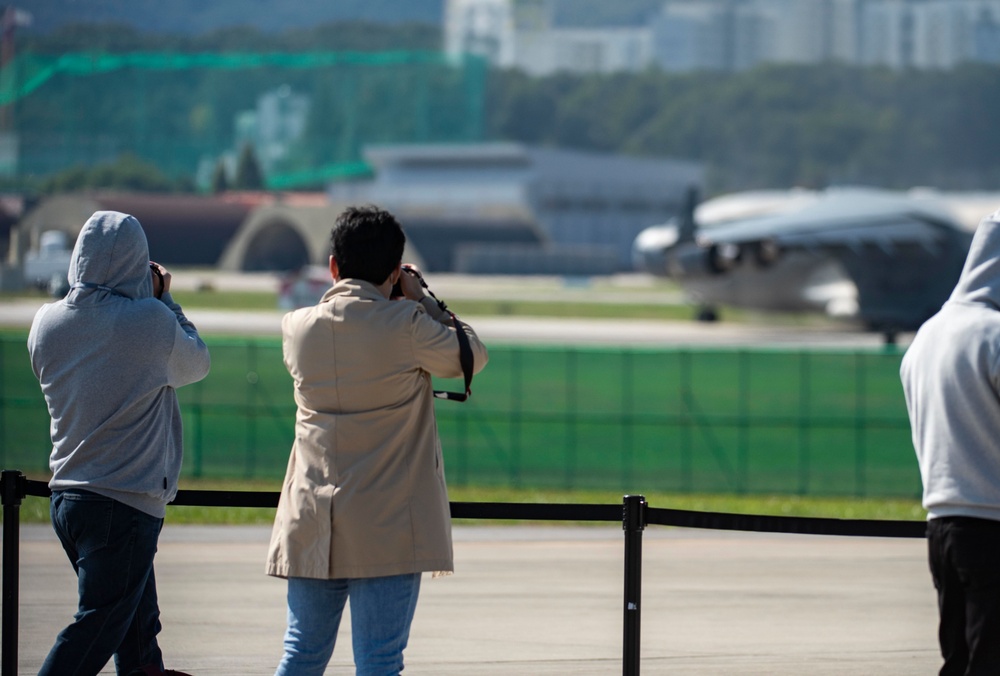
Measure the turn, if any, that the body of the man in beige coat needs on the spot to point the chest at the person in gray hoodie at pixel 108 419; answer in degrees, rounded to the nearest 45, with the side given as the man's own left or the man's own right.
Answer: approximately 90° to the man's own left

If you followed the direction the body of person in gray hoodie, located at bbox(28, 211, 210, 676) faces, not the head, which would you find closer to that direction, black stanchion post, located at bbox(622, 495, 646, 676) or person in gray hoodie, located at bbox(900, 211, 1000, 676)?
the black stanchion post

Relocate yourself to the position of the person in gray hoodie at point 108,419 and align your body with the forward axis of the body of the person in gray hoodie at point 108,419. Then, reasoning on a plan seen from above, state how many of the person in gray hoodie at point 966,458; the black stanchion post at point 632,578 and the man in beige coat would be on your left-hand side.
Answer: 0

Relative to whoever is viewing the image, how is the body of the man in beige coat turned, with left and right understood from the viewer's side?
facing away from the viewer and to the right of the viewer

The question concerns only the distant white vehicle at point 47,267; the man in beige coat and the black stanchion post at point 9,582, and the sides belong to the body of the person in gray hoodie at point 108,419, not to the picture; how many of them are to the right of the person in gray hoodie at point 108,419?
1

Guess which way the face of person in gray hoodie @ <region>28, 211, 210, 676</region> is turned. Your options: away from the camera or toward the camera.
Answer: away from the camera

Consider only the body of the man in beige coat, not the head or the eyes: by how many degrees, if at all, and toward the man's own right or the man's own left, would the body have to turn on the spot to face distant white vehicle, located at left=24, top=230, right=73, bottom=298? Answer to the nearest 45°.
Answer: approximately 45° to the man's own left

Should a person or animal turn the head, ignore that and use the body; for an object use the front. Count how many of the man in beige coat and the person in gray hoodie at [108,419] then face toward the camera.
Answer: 0

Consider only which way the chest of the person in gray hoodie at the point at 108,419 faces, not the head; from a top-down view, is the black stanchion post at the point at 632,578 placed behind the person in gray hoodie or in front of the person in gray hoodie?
in front

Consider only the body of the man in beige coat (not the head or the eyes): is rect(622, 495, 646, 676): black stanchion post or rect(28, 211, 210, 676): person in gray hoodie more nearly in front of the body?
the black stanchion post

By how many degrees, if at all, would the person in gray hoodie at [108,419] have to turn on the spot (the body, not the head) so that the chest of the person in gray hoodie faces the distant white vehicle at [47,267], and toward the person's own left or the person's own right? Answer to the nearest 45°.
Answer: approximately 45° to the person's own left

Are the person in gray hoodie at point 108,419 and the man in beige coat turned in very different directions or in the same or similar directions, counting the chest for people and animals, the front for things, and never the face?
same or similar directions

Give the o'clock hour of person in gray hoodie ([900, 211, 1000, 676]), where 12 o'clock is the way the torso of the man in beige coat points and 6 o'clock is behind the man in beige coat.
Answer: The person in gray hoodie is roughly at 2 o'clock from the man in beige coat.

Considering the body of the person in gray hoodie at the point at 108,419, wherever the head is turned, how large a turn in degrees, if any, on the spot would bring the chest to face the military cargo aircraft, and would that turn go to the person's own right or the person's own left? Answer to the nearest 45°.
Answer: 0° — they already face it

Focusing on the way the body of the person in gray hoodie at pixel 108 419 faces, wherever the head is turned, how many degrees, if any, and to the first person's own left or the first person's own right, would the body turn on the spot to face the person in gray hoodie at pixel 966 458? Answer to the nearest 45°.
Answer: approximately 90° to the first person's own right

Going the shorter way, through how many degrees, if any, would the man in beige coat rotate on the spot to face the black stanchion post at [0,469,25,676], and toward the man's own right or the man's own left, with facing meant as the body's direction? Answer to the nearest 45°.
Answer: approximately 90° to the man's own left

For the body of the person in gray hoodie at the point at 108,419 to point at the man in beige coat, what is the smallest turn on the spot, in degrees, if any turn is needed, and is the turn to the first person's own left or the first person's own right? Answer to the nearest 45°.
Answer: approximately 90° to the first person's own right
